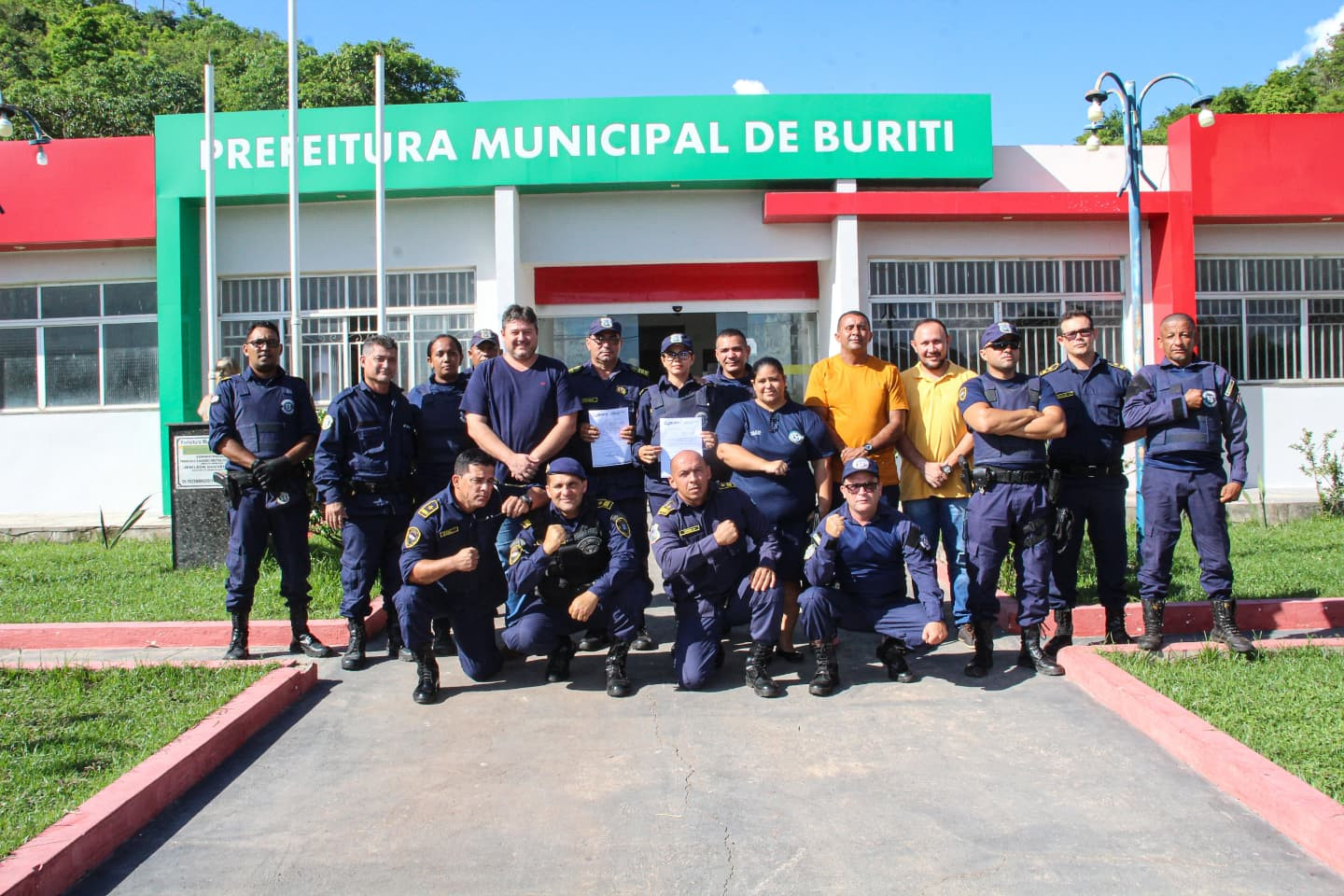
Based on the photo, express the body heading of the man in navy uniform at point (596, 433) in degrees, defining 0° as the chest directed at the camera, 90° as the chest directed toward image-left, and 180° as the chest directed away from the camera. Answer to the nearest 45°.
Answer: approximately 0°

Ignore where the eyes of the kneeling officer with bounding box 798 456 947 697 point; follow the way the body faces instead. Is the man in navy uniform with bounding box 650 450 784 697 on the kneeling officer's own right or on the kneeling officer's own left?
on the kneeling officer's own right

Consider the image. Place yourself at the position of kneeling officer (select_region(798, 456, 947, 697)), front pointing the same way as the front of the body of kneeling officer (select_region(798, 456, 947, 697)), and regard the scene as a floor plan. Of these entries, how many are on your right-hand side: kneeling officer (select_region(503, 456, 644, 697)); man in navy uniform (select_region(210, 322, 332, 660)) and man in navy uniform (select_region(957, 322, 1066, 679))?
2

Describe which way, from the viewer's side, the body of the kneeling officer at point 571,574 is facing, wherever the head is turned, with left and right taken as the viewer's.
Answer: facing the viewer

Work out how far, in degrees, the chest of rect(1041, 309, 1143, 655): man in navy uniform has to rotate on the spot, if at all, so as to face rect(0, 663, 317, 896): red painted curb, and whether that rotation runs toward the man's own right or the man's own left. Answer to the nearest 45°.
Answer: approximately 45° to the man's own right

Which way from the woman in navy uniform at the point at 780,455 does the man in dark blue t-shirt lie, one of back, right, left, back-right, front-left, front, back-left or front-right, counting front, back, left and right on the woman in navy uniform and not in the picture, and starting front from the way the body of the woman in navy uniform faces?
right

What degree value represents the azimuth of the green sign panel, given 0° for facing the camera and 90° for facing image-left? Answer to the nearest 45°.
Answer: approximately 0°

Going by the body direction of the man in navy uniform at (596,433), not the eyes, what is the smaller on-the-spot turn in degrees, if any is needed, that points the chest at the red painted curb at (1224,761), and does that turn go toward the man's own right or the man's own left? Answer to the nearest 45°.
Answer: approximately 45° to the man's own left

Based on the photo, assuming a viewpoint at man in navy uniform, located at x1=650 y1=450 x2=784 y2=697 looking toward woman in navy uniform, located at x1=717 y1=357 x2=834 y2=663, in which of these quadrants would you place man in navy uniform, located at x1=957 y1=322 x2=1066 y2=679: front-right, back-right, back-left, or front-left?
front-right

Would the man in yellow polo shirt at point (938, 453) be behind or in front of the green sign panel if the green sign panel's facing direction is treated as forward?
in front

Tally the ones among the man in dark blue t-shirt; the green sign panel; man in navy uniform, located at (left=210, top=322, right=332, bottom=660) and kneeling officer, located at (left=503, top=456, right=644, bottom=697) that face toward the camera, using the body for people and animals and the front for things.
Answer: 4

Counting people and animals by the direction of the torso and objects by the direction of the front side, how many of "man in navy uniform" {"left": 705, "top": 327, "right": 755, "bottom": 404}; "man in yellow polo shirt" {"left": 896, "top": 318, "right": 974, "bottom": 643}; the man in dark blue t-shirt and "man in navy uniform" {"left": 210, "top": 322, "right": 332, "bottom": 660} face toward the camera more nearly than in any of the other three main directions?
4

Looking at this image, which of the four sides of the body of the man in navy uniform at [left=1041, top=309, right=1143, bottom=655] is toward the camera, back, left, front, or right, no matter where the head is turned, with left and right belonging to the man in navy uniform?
front

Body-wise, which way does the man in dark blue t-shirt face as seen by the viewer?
toward the camera

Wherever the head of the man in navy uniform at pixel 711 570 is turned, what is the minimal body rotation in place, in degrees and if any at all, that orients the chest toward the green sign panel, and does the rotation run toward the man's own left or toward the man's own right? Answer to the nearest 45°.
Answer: approximately 180°

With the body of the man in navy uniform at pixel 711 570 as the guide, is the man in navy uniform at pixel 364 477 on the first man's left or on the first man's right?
on the first man's right
